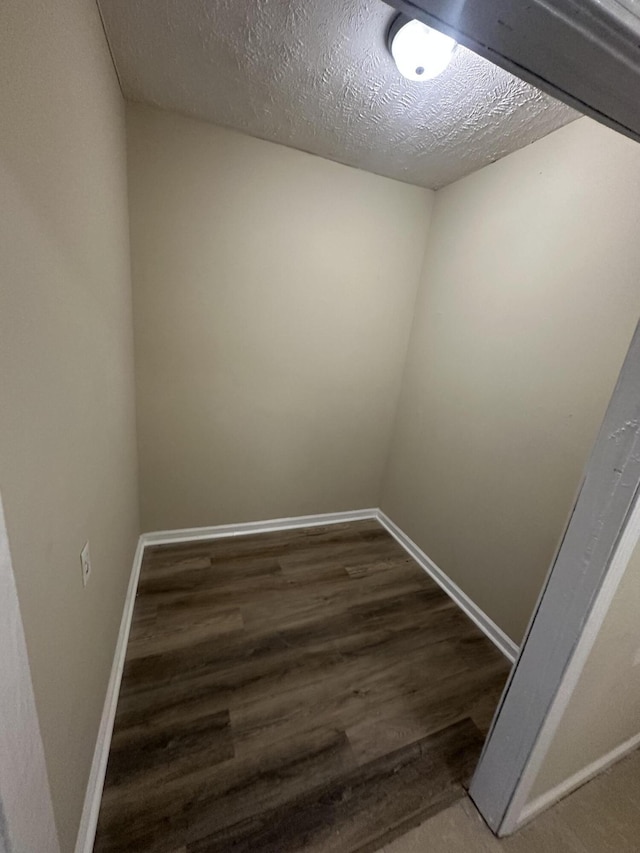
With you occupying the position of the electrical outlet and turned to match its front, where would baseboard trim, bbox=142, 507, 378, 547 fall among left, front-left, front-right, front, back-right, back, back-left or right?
front-left

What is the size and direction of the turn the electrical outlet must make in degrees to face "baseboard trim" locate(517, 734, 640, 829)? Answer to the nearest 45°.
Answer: approximately 45° to its right

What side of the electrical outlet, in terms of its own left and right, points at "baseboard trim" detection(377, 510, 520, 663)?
front

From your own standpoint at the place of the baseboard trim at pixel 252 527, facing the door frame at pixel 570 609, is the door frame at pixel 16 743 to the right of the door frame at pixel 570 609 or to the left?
right

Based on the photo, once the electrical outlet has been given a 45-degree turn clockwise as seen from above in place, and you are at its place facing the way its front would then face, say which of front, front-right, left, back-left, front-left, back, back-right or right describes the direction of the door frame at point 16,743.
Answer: front-right

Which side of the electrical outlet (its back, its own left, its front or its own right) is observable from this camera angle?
right

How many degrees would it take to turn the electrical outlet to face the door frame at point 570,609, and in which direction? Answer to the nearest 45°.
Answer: approximately 45° to its right
